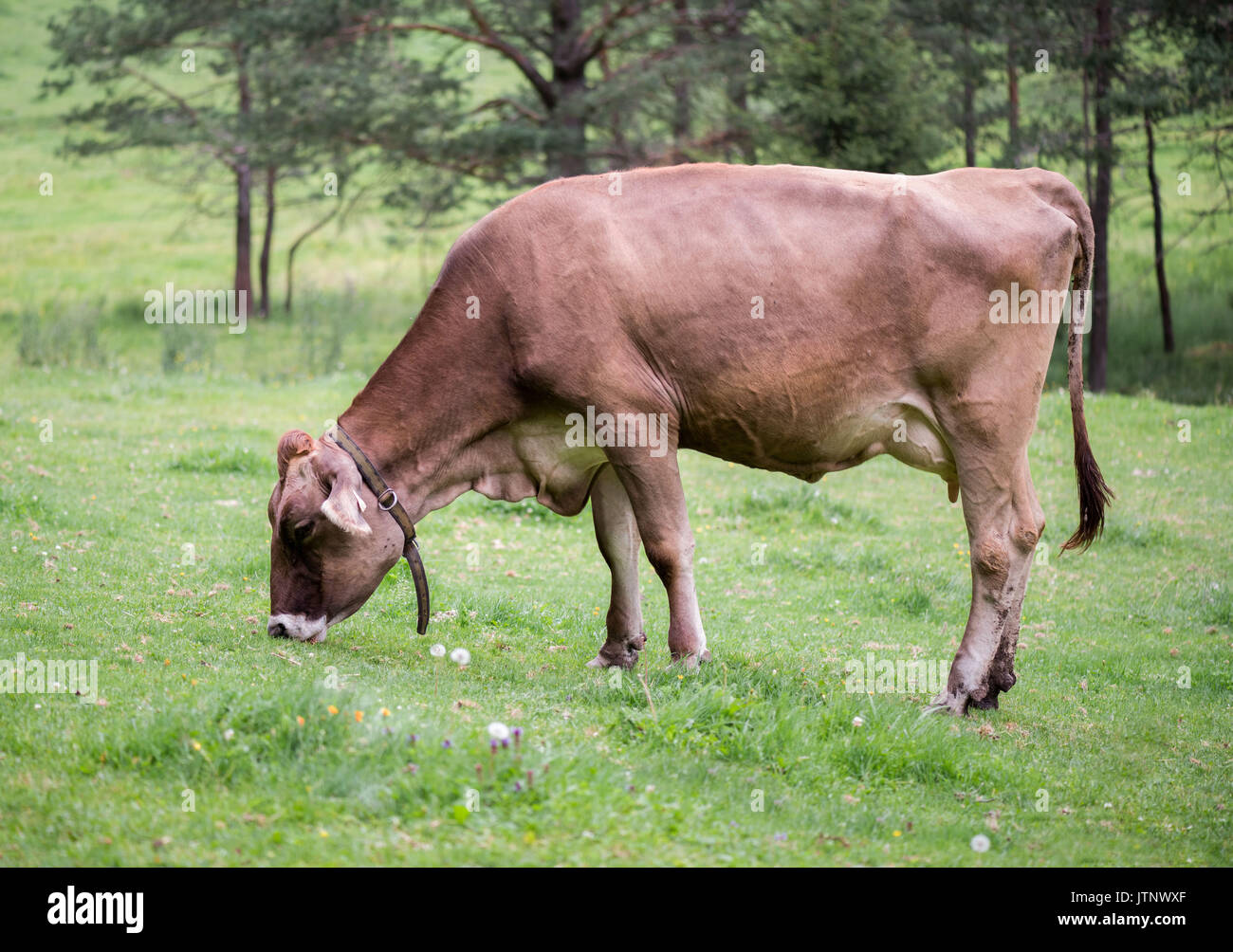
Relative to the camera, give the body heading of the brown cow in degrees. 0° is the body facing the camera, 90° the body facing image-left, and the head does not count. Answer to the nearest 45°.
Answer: approximately 90°
